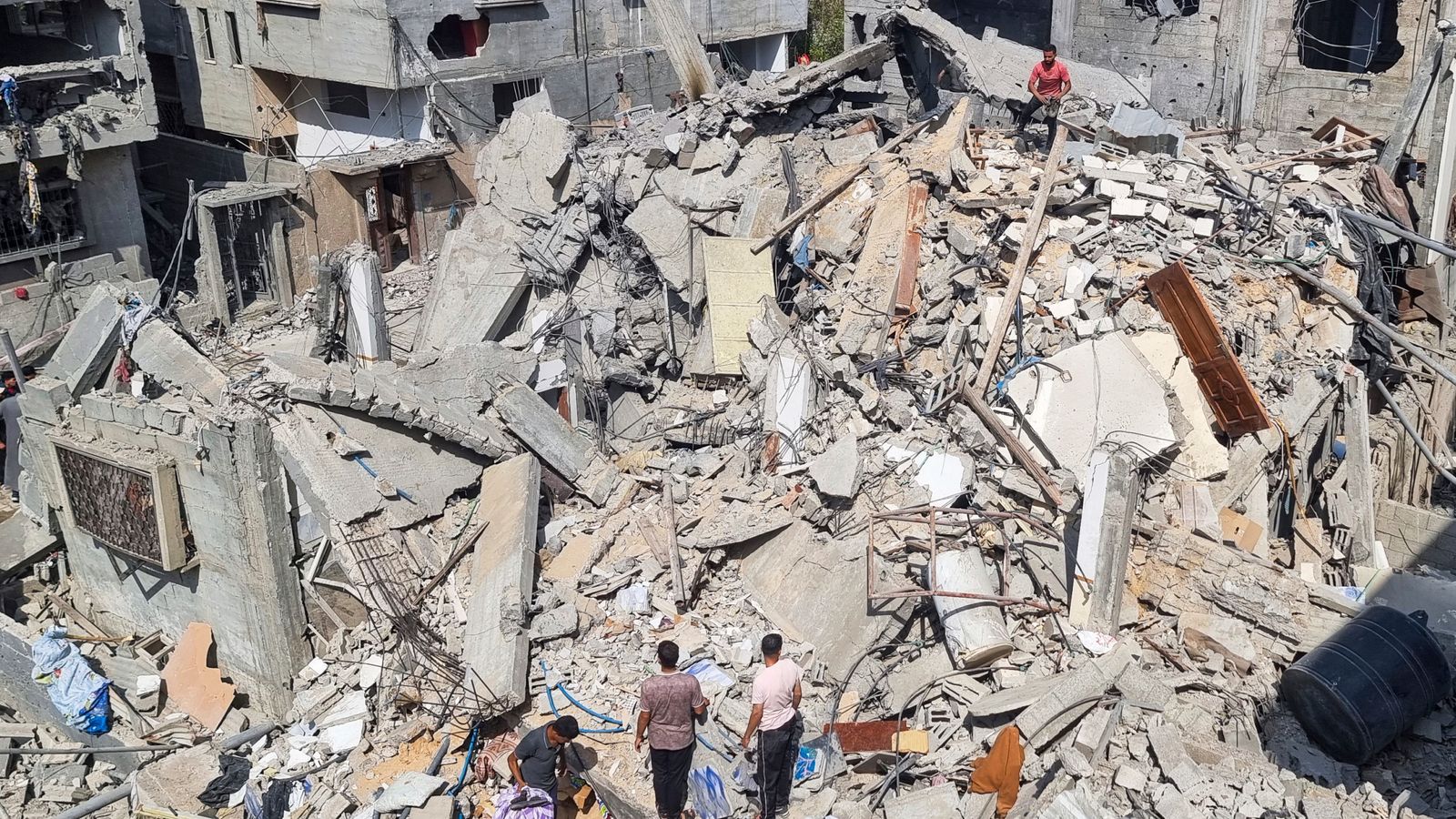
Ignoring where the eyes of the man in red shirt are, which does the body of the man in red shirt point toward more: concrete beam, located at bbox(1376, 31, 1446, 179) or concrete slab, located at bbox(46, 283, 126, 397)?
the concrete slab

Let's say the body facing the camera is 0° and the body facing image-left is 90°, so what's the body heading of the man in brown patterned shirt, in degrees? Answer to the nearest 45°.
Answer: approximately 180°

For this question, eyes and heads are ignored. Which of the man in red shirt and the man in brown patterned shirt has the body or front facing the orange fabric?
the man in red shirt

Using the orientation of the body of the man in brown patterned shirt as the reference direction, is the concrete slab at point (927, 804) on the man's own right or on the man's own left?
on the man's own right

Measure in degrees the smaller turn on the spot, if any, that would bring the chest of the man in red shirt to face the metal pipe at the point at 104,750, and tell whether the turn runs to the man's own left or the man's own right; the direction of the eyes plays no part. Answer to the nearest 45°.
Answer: approximately 45° to the man's own right

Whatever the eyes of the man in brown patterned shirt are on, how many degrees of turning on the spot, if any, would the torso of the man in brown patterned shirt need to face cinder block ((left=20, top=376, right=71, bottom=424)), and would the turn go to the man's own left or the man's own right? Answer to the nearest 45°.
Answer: approximately 45° to the man's own left

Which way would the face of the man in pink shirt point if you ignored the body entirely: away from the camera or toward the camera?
away from the camera

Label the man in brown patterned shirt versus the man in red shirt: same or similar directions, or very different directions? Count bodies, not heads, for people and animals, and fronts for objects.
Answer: very different directions

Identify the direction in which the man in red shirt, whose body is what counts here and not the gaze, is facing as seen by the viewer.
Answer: toward the camera

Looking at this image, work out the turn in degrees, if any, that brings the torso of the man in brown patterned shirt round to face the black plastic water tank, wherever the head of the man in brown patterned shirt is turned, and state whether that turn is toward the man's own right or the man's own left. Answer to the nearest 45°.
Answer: approximately 90° to the man's own right

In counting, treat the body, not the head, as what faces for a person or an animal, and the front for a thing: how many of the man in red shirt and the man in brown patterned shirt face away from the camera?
1

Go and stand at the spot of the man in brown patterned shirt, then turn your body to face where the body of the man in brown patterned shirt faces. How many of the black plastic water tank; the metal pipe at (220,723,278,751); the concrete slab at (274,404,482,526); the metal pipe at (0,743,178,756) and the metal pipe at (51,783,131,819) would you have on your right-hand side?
1

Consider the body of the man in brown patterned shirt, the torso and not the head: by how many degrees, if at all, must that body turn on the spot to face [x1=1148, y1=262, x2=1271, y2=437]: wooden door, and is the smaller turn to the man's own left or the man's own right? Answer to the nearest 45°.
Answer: approximately 45° to the man's own right

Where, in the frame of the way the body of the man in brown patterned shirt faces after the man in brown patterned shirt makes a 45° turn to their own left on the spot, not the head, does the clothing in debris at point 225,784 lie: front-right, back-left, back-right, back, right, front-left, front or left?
front

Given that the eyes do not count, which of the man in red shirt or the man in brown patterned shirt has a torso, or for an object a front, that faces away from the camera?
the man in brown patterned shirt

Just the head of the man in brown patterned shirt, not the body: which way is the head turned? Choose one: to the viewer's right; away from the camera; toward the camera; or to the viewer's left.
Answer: away from the camera

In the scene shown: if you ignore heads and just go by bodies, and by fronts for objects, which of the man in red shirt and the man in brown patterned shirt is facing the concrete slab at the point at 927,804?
the man in red shirt
